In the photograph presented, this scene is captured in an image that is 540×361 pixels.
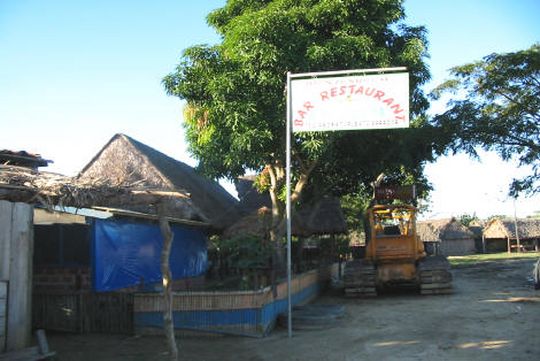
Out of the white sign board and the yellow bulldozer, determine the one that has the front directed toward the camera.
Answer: the white sign board

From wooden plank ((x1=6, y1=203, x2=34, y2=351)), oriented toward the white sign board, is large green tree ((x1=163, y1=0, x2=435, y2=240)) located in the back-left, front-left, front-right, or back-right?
front-left

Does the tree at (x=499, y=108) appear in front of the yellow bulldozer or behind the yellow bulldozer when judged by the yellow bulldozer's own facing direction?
in front

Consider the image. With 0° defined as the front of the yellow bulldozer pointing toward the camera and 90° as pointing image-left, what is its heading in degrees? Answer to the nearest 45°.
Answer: approximately 180°

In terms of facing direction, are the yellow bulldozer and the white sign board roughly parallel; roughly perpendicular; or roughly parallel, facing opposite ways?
roughly parallel, facing opposite ways

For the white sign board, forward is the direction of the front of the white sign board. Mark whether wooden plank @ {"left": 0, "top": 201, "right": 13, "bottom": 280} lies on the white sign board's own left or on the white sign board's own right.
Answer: on the white sign board's own right

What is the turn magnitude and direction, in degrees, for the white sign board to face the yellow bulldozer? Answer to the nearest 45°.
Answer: approximately 180°

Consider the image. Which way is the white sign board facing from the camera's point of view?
toward the camera

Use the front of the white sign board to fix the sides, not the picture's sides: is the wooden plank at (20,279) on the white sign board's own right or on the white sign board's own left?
on the white sign board's own right
